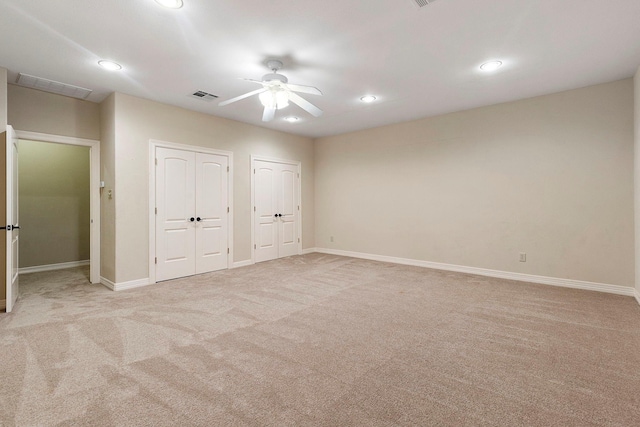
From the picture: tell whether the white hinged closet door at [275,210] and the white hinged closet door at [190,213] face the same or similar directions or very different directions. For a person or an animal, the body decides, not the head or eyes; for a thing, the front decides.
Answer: same or similar directions

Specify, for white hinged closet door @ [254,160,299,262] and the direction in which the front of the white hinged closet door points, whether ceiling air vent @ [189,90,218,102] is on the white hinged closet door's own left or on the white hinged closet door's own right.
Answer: on the white hinged closet door's own right

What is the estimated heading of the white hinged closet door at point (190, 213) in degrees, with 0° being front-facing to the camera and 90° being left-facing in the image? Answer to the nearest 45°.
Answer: approximately 315°

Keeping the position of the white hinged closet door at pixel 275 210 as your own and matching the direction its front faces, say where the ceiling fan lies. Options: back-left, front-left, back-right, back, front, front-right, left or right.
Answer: front-right

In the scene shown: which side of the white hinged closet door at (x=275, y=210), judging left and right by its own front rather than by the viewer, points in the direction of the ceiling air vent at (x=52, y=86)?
right

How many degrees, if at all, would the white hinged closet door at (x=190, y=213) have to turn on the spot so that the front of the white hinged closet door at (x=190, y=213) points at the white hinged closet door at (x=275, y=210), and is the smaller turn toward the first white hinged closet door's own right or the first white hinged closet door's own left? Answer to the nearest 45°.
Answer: approximately 90° to the first white hinged closet door's own left

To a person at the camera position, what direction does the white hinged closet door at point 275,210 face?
facing the viewer and to the right of the viewer

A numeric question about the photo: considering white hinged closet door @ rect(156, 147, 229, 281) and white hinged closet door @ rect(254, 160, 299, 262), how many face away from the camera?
0

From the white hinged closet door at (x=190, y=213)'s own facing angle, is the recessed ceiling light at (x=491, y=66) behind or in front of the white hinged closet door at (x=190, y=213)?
in front

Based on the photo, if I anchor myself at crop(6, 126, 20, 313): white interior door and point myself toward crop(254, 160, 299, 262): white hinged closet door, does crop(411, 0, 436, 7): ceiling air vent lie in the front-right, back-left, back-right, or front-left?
front-right

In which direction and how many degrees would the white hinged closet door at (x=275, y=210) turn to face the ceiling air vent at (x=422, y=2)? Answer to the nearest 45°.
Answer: approximately 45° to its right

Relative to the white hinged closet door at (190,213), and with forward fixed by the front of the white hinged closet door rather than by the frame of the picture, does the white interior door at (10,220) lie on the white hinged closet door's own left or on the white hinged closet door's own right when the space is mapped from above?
on the white hinged closet door's own right

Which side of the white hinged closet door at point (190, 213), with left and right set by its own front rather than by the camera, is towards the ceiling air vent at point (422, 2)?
front

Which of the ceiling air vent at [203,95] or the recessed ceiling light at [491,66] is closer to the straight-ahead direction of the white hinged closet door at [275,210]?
the recessed ceiling light

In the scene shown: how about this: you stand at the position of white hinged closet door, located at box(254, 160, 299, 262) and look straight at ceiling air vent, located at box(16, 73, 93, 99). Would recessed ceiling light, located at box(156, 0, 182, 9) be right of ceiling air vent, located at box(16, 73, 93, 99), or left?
left

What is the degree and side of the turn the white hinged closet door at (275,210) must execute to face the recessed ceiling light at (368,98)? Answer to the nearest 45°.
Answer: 0° — it already faces it

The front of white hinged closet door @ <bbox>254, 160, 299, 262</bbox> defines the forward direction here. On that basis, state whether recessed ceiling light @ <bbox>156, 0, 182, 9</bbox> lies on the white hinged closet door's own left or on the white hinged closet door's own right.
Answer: on the white hinged closet door's own right
